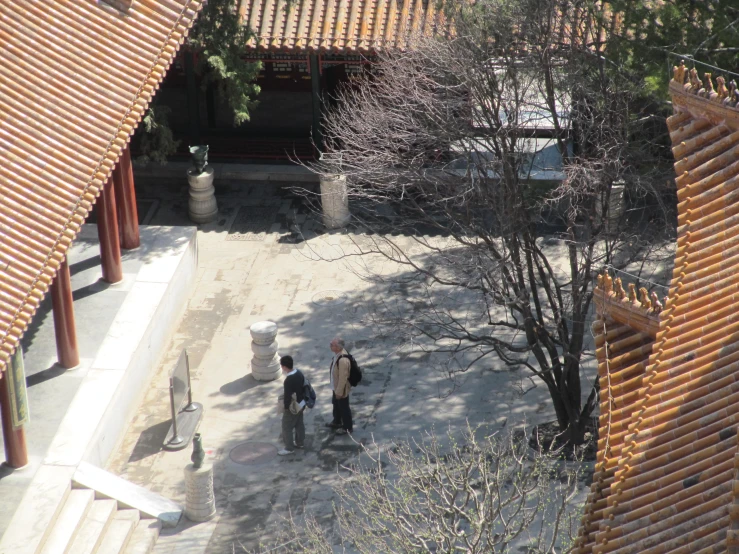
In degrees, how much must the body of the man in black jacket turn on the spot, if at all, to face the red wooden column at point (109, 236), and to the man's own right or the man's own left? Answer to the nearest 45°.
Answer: approximately 45° to the man's own right

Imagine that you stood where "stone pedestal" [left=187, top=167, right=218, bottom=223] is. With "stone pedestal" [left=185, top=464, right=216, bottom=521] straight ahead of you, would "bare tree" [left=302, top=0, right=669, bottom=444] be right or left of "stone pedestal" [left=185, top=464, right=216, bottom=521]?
left

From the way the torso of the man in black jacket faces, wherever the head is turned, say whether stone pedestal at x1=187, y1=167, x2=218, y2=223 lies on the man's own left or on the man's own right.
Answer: on the man's own right

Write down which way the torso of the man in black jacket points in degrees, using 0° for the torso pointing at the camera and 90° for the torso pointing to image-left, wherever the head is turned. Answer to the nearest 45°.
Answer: approximately 90°

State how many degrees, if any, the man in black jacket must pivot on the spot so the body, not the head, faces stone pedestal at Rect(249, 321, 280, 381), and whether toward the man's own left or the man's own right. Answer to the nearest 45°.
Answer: approximately 90° to the man's own right

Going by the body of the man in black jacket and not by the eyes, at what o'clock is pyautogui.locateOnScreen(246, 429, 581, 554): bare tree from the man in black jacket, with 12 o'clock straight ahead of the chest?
The bare tree is roughly at 8 o'clock from the man in black jacket.
